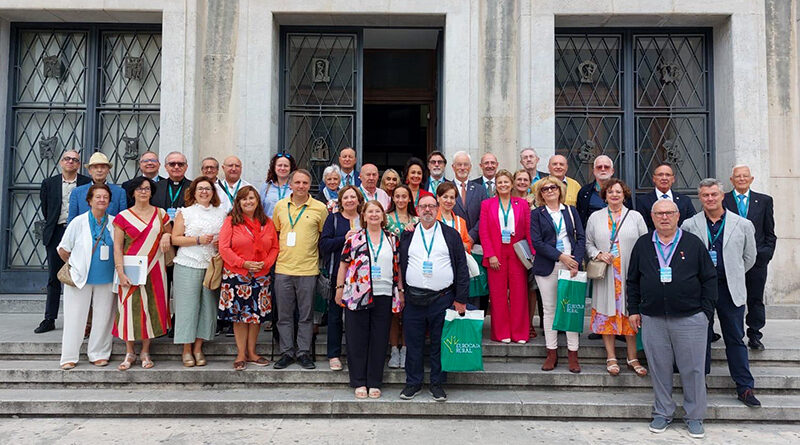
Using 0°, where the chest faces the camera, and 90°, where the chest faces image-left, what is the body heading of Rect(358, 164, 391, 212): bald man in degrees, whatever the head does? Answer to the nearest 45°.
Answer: approximately 0°

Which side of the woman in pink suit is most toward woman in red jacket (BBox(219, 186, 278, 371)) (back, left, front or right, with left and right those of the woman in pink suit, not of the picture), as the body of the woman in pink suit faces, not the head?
right

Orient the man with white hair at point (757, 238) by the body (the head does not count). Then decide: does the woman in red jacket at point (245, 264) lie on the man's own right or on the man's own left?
on the man's own right

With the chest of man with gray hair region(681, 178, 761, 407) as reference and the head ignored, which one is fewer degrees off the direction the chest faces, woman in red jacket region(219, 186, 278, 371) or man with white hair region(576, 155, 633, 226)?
the woman in red jacket

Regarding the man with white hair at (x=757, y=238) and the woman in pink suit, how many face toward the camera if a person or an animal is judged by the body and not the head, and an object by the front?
2

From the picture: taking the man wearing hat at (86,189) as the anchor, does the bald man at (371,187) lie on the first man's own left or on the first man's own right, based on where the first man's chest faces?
on the first man's own left

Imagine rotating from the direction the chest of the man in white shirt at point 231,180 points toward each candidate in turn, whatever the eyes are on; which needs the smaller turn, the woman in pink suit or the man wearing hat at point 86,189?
the woman in pink suit

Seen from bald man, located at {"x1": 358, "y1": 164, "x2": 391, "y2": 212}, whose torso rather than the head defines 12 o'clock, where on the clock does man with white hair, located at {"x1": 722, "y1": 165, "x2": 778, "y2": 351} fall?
The man with white hair is roughly at 9 o'clock from the bald man.
